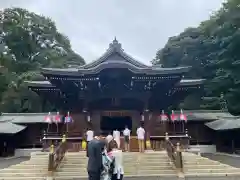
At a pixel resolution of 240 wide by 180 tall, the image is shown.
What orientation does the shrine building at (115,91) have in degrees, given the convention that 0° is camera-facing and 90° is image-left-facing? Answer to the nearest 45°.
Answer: approximately 0°

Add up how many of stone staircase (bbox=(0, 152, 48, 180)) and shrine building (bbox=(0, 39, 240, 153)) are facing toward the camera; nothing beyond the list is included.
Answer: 2

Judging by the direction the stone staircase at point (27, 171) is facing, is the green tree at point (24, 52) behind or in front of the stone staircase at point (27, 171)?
behind

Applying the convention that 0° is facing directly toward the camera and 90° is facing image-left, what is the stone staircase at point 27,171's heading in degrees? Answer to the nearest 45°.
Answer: approximately 0°

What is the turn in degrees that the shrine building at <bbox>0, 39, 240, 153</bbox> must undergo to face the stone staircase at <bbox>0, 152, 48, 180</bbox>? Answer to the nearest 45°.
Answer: approximately 45° to its right

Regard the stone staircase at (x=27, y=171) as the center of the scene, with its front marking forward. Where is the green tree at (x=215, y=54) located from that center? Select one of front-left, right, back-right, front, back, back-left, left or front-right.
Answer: back-left

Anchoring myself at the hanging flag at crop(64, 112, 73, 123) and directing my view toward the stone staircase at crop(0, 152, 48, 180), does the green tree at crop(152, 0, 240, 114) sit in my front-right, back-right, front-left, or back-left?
back-left

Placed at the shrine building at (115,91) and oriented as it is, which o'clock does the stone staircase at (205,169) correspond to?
The stone staircase is roughly at 11 o'clock from the shrine building.

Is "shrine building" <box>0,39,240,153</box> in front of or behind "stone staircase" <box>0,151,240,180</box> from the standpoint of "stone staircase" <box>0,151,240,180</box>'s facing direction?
behind
